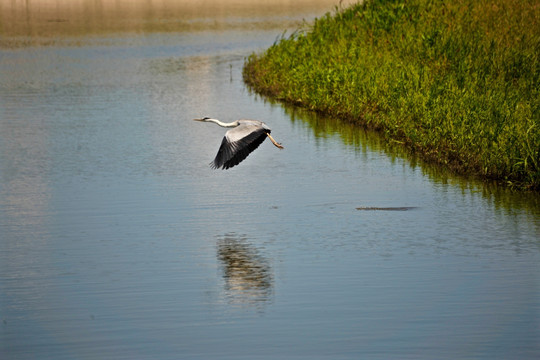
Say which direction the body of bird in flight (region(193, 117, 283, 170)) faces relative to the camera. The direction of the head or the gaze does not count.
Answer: to the viewer's left
